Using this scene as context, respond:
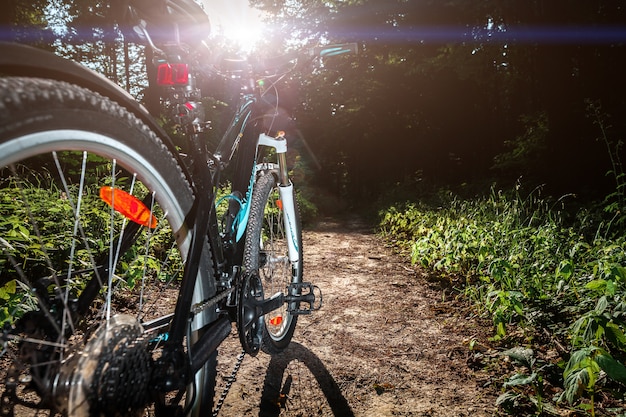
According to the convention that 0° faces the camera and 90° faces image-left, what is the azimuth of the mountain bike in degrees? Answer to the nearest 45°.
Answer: approximately 225°

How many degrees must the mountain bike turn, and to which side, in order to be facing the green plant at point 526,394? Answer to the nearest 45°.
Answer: approximately 45° to its right
